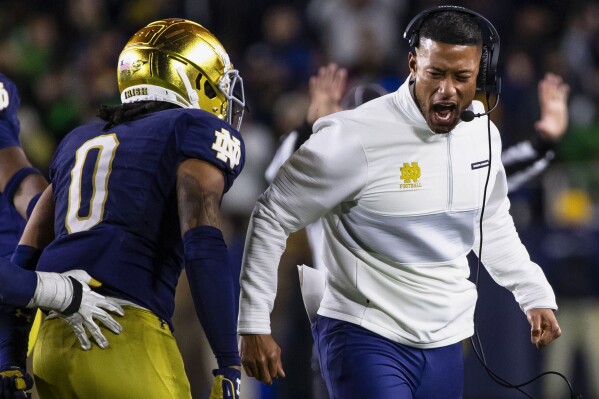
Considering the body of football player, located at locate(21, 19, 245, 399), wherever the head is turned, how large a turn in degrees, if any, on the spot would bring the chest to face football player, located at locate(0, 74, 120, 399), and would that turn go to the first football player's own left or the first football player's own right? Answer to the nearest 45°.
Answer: approximately 90° to the first football player's own left

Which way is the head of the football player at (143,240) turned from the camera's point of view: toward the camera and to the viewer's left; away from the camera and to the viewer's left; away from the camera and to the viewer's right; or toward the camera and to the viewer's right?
away from the camera and to the viewer's right

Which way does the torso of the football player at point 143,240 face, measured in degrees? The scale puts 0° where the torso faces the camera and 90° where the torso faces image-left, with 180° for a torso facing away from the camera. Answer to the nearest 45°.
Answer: approximately 225°
